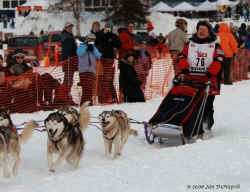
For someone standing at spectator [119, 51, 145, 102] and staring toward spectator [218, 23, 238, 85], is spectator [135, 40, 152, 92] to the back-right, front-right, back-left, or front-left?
front-left

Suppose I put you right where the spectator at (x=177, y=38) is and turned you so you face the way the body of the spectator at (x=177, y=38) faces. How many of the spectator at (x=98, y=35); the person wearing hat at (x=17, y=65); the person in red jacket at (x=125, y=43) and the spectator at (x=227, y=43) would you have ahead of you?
1

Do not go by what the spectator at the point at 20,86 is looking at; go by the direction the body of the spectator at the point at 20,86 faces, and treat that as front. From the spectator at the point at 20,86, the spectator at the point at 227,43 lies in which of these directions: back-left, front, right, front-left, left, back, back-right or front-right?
back-left

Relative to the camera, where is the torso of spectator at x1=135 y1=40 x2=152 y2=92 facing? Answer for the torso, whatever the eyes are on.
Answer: toward the camera

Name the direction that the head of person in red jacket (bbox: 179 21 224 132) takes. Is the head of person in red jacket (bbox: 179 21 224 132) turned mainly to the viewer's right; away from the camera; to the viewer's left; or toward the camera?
toward the camera

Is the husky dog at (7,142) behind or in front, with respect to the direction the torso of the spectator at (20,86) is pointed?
in front

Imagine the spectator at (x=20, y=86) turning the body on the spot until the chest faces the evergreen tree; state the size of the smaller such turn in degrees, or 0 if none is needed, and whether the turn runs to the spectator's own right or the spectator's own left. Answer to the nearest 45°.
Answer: approximately 180°

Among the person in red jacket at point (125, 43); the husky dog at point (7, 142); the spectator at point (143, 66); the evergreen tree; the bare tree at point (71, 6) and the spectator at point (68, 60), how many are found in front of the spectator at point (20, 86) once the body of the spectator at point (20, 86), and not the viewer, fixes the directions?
1

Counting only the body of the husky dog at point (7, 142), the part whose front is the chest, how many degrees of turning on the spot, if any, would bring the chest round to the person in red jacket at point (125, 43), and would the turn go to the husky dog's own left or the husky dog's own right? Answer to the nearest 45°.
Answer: approximately 180°

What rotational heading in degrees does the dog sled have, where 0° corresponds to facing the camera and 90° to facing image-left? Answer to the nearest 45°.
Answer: approximately 45°

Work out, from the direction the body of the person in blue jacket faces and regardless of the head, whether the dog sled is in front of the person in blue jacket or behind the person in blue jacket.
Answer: in front

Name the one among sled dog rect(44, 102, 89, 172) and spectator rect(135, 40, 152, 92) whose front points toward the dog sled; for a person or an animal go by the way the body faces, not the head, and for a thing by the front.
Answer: the spectator

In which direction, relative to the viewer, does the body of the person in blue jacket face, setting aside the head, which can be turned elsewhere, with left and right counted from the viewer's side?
facing the viewer

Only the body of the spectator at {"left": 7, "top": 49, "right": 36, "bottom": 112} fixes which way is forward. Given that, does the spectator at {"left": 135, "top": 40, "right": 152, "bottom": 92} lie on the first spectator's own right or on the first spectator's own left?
on the first spectator's own left

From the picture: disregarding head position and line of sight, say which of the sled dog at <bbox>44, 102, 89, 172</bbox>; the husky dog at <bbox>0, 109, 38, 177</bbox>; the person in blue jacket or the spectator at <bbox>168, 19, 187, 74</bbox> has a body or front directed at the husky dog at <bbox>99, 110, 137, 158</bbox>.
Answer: the person in blue jacket

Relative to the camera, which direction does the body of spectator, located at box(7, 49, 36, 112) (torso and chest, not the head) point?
toward the camera

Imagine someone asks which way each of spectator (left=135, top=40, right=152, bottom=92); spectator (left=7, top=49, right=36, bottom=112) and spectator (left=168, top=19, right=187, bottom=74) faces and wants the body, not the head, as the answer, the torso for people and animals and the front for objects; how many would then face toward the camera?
2
